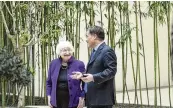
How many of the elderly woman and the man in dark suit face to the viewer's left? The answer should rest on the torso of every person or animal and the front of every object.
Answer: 1

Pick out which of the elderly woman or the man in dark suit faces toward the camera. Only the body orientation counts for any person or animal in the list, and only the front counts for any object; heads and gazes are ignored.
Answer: the elderly woman

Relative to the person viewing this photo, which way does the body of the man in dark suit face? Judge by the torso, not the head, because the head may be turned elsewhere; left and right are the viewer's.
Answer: facing to the left of the viewer

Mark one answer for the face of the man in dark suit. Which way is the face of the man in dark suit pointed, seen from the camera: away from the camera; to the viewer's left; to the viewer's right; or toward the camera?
to the viewer's left

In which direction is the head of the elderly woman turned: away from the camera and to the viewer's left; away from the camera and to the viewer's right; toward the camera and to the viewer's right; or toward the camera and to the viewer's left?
toward the camera and to the viewer's right

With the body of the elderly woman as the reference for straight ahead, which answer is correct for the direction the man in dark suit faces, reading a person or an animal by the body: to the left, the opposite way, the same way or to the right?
to the right

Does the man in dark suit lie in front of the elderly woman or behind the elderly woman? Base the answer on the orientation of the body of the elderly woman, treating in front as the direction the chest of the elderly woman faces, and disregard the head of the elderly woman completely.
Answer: in front

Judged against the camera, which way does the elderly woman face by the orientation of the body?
toward the camera
